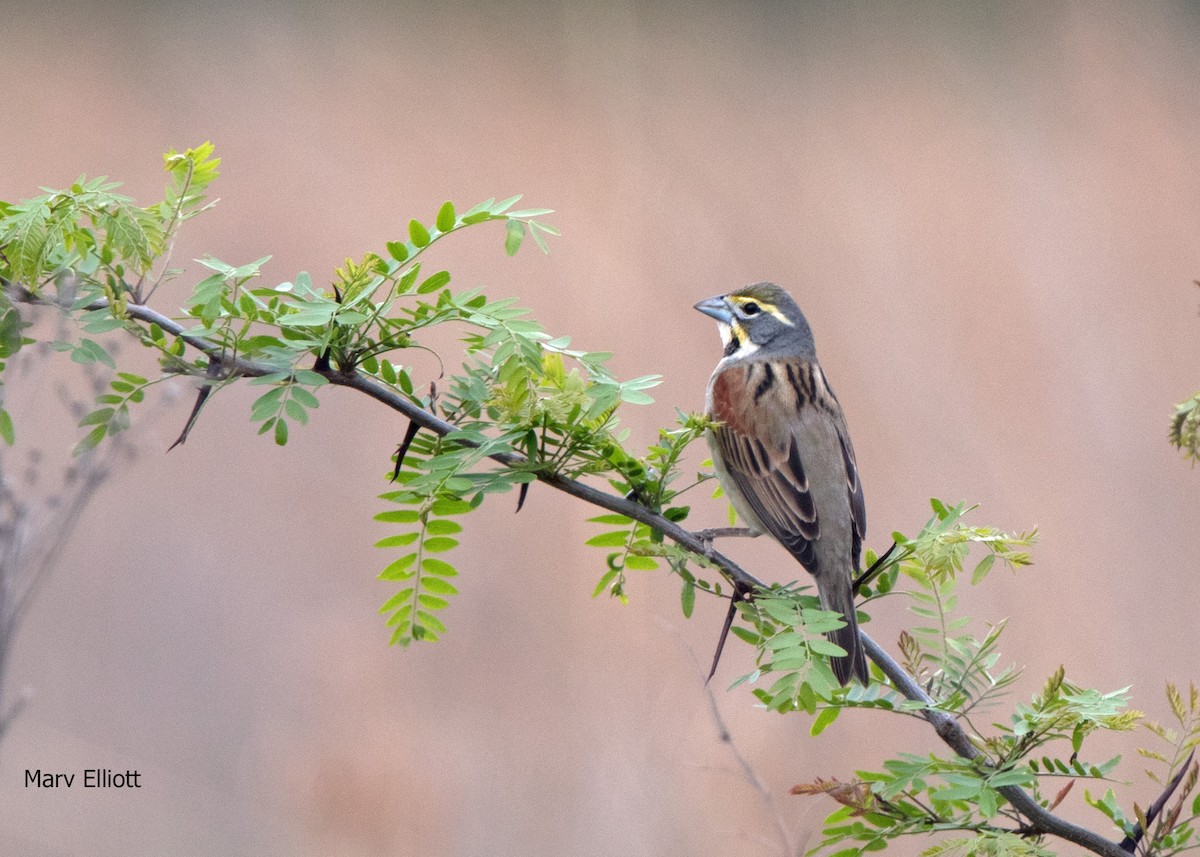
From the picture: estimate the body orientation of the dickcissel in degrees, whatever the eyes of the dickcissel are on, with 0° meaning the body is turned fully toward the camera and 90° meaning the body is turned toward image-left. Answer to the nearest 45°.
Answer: approximately 135°
